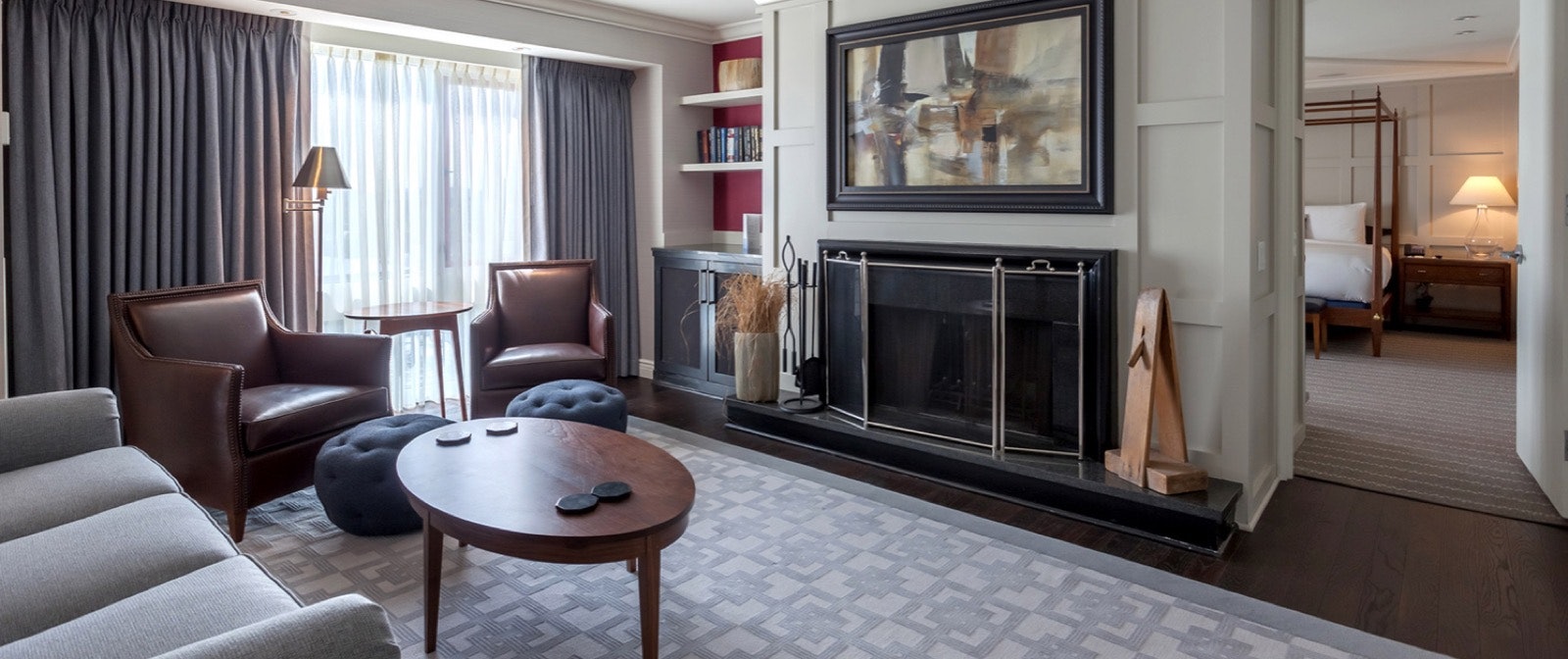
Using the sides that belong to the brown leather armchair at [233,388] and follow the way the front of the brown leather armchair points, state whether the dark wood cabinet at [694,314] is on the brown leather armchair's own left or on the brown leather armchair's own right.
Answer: on the brown leather armchair's own left

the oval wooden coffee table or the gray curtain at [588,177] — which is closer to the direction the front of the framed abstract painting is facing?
the oval wooden coffee table

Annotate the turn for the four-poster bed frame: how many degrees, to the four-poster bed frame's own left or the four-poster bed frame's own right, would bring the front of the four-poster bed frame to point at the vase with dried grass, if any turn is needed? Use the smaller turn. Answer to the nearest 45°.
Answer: approximately 45° to the four-poster bed frame's own right

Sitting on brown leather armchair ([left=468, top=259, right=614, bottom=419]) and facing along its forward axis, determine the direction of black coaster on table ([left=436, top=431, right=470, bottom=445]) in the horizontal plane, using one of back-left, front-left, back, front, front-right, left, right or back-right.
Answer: front

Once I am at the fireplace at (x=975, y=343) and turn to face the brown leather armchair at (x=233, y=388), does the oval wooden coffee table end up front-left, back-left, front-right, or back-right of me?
front-left

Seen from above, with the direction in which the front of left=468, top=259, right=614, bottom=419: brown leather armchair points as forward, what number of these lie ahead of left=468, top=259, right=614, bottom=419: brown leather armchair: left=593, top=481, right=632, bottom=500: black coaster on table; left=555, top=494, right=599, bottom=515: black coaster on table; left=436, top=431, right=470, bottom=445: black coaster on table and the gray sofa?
4

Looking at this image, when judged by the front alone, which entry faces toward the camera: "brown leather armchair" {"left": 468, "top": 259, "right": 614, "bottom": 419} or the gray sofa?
the brown leather armchair

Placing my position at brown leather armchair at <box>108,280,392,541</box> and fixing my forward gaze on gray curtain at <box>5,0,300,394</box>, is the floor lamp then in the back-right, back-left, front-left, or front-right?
front-right

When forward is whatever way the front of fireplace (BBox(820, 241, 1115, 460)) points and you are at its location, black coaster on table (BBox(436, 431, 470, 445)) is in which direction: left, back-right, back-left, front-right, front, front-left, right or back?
front

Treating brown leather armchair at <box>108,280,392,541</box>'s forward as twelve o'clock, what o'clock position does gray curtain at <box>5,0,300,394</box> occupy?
The gray curtain is roughly at 7 o'clock from the brown leather armchair.

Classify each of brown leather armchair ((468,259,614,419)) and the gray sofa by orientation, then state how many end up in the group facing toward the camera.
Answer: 1

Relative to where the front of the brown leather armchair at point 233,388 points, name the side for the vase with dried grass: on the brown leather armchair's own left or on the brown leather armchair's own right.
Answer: on the brown leather armchair's own left

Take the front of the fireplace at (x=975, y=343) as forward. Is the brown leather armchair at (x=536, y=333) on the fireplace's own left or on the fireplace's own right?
on the fireplace's own right

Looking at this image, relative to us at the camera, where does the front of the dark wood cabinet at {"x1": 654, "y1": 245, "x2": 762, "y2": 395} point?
facing the viewer and to the left of the viewer

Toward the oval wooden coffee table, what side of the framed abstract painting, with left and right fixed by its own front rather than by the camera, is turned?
front

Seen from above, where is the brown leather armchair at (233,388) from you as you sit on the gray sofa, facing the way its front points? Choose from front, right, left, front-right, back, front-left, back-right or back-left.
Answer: front-left

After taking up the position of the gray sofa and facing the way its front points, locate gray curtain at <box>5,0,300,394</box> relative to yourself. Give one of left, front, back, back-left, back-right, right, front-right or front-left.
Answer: front-left

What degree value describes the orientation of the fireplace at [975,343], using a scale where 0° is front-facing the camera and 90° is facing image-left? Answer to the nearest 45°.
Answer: approximately 45°
